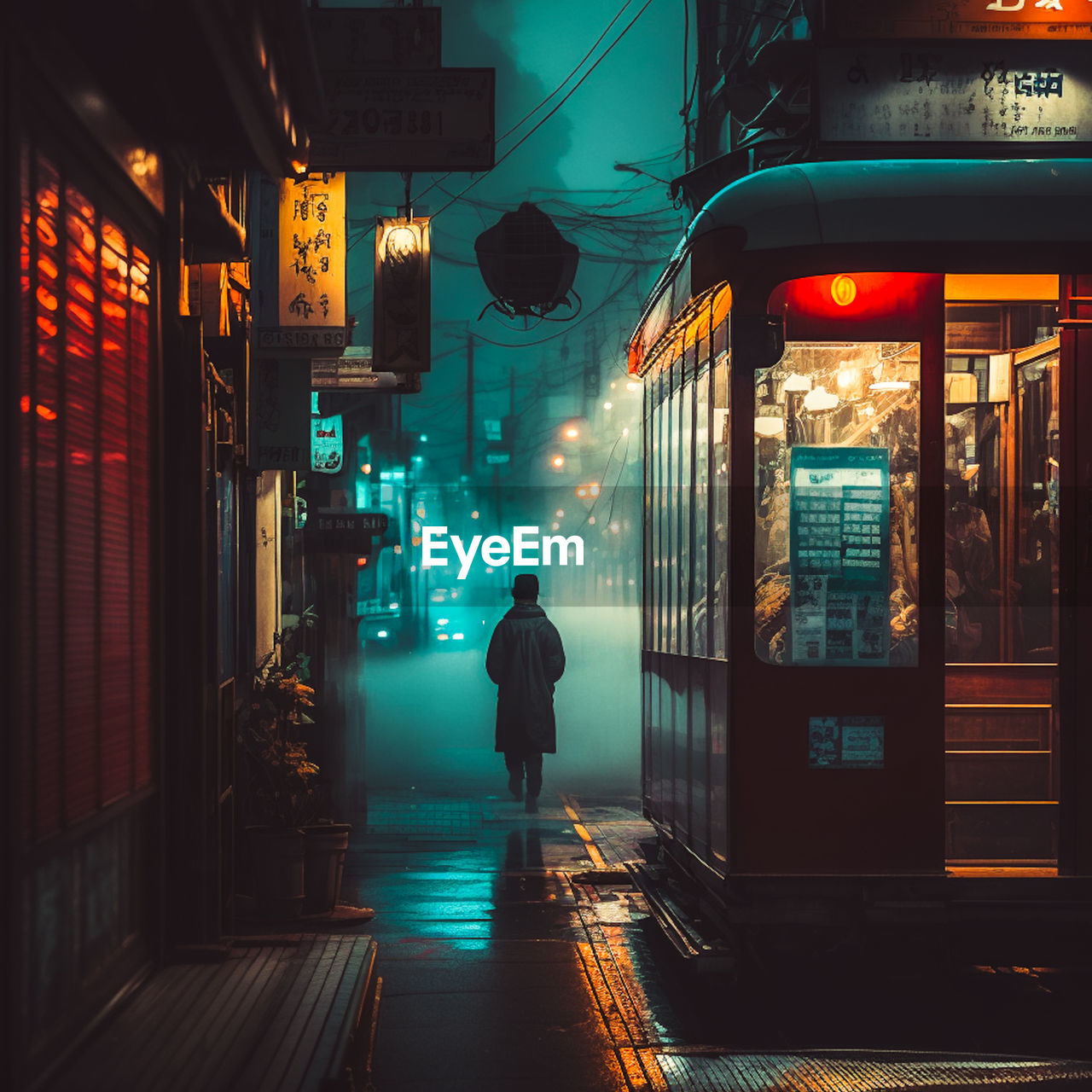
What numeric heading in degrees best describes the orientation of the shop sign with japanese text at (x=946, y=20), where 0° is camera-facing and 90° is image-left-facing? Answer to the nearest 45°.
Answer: approximately 0°

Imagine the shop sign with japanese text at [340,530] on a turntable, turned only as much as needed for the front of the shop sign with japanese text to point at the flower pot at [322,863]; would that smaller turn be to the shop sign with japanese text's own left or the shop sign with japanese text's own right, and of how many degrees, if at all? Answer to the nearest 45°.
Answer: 0° — it already faces it

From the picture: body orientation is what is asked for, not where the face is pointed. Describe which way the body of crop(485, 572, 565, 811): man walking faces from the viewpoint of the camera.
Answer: away from the camera

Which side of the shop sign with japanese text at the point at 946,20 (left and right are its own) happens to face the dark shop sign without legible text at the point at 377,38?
right

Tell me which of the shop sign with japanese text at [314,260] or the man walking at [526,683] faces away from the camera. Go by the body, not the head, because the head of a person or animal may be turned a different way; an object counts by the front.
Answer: the man walking

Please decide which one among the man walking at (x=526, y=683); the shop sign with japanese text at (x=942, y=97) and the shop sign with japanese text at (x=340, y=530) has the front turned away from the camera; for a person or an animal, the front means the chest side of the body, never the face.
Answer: the man walking

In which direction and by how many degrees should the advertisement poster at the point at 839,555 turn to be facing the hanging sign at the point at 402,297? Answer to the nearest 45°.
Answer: approximately 135° to its right

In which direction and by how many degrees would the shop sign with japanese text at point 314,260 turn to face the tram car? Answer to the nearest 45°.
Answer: approximately 45° to its left

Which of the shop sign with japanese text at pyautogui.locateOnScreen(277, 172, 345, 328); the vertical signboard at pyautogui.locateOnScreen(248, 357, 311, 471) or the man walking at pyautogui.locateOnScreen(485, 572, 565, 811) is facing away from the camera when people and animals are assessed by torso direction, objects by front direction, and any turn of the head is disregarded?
the man walking

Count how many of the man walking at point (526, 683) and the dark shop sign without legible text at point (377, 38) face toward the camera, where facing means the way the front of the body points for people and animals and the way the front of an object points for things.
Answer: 1
